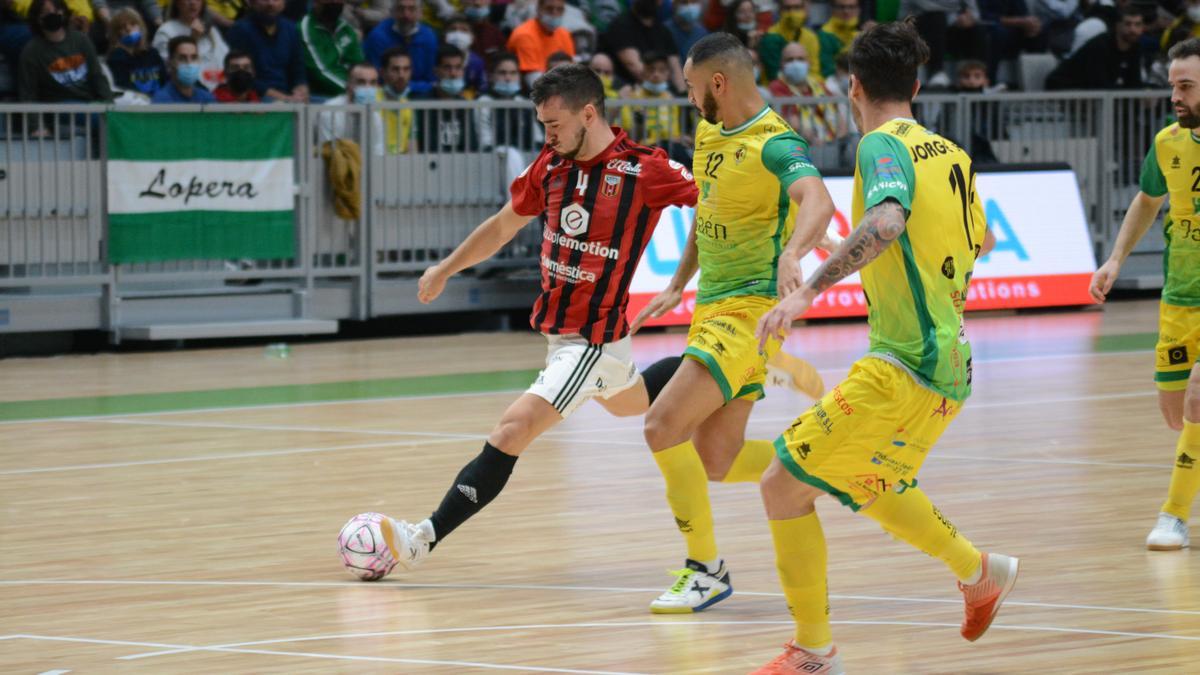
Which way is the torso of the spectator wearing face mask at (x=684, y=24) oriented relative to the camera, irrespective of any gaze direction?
toward the camera

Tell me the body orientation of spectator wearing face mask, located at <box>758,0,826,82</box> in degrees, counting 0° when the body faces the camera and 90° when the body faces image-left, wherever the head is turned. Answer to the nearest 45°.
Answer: approximately 0°

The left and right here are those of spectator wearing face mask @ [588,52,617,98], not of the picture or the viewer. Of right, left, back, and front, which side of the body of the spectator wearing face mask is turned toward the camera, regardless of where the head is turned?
front

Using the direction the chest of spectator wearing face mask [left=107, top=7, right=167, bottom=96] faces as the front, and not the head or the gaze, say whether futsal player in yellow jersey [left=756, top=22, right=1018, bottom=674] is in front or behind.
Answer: in front

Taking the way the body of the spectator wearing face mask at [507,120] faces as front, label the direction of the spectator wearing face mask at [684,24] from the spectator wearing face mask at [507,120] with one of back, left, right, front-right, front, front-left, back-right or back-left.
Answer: back-left

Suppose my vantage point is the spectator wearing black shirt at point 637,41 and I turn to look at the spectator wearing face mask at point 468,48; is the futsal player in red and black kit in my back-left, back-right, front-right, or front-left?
front-left

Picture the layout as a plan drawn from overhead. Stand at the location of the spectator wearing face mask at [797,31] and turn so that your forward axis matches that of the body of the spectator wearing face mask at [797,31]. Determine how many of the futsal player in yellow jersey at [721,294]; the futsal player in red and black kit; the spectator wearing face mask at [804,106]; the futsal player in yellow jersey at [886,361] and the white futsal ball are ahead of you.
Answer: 5

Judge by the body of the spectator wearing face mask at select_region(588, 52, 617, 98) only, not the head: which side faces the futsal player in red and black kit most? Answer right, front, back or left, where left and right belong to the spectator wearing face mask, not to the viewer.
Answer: front

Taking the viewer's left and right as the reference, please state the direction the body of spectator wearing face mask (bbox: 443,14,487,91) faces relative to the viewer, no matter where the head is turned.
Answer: facing the viewer

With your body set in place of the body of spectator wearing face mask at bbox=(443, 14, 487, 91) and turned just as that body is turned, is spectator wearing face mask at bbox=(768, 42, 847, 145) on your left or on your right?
on your left

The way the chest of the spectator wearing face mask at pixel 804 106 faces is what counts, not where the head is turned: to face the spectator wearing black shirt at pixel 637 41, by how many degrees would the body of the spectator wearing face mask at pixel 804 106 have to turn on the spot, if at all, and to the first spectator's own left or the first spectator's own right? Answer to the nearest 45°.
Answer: approximately 90° to the first spectator's own right

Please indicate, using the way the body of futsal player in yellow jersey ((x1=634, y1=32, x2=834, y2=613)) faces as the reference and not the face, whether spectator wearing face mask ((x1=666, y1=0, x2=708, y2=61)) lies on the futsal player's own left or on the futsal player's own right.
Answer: on the futsal player's own right

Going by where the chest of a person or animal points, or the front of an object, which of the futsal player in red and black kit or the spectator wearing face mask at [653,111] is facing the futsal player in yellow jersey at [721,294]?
the spectator wearing face mask

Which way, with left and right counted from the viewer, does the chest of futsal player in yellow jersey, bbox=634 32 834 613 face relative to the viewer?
facing the viewer and to the left of the viewer

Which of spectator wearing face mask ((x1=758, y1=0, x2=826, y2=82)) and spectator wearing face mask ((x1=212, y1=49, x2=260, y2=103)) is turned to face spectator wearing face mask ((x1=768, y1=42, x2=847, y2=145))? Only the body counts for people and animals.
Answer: spectator wearing face mask ((x1=758, y1=0, x2=826, y2=82))

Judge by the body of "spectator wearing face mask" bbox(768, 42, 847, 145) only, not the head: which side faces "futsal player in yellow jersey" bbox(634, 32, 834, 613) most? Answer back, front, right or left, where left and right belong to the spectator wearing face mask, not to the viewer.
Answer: front

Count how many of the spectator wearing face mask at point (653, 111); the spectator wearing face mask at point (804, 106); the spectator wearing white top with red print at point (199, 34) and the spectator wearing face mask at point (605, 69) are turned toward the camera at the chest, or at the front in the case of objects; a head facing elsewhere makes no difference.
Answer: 4
